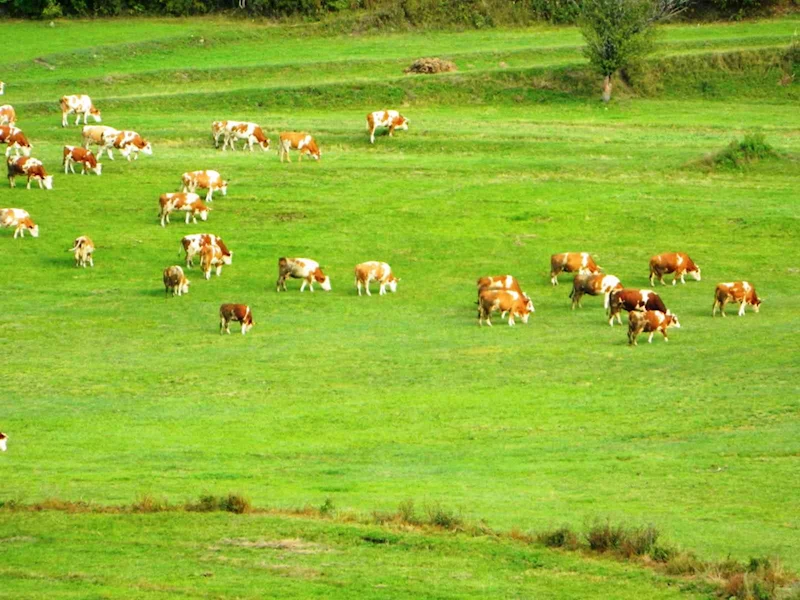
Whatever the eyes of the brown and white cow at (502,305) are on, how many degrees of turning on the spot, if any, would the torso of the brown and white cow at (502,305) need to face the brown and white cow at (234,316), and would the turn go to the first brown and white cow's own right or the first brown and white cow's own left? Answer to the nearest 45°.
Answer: approximately 180°

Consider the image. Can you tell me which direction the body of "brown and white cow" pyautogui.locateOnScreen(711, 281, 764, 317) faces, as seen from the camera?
to the viewer's right

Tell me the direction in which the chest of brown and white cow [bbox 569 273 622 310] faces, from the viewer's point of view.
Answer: to the viewer's right

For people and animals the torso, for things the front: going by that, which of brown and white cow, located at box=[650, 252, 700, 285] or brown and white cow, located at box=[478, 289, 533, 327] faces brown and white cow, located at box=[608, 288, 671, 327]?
brown and white cow, located at box=[478, 289, 533, 327]

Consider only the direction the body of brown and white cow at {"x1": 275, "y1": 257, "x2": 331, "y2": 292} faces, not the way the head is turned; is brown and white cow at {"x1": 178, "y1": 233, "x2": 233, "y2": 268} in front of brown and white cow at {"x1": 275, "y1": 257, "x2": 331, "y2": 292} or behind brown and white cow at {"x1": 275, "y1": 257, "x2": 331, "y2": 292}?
behind

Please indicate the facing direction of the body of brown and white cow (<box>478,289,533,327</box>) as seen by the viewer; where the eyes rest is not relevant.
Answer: to the viewer's right

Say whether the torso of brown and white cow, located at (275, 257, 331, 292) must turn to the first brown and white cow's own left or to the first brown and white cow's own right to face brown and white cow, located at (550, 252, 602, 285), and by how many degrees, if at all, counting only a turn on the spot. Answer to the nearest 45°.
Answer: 0° — it already faces it

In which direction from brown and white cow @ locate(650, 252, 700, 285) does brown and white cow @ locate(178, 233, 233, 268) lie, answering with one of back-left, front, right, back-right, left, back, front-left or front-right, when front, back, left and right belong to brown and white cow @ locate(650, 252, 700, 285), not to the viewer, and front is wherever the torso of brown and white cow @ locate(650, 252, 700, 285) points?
back

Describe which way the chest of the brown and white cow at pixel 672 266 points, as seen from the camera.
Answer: to the viewer's right

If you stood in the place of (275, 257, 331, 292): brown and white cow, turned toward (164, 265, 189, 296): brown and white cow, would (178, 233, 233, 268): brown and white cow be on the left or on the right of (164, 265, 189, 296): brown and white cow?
right

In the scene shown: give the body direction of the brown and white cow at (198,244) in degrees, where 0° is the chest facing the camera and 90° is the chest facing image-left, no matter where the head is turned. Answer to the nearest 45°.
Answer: approximately 270°

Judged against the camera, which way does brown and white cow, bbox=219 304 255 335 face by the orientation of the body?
to the viewer's right

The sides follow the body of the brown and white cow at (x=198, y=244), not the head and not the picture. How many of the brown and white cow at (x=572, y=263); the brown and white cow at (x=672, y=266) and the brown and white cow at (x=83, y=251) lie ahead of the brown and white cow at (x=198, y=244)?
2
